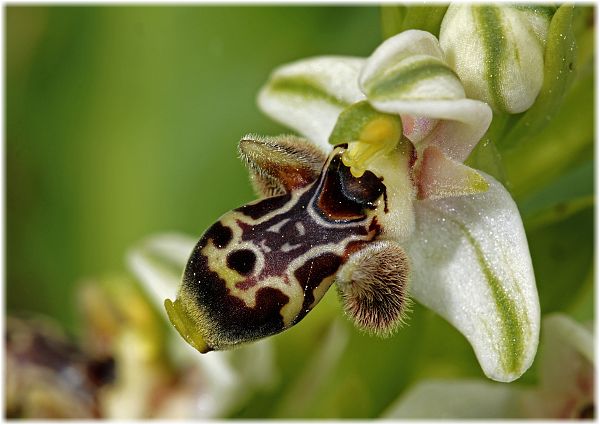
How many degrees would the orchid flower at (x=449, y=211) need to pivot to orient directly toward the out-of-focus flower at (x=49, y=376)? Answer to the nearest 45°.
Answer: approximately 90° to its right

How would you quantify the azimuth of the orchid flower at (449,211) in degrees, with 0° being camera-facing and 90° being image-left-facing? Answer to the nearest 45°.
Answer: approximately 45°
